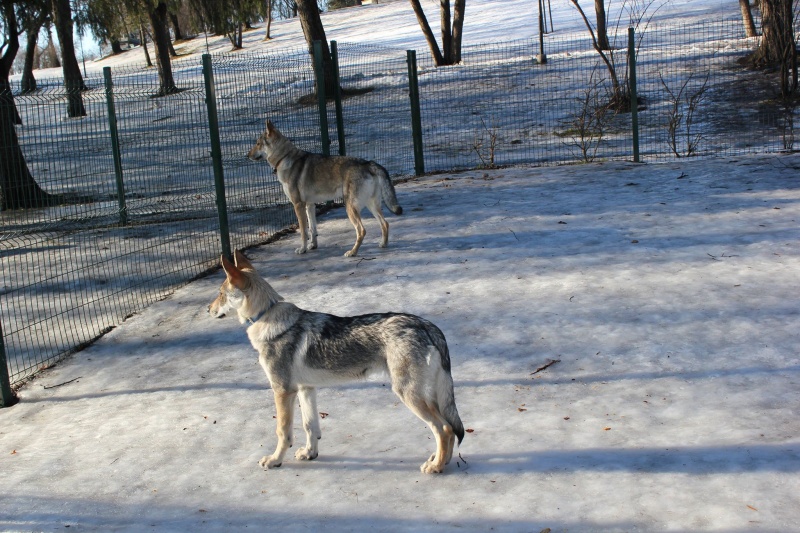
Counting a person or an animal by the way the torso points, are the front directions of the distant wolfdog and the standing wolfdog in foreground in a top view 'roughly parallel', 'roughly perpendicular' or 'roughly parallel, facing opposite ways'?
roughly parallel

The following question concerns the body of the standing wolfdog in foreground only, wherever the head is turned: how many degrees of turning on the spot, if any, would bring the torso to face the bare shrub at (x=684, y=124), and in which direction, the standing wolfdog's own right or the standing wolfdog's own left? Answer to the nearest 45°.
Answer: approximately 135° to the standing wolfdog's own right

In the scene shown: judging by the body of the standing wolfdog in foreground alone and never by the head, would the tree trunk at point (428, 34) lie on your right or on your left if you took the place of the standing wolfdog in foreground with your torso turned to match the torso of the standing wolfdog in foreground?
on your right

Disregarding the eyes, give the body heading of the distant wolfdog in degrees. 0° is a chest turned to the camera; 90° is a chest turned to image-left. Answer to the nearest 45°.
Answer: approximately 90°

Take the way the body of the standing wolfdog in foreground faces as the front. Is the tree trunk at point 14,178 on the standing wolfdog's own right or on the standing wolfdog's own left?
on the standing wolfdog's own right

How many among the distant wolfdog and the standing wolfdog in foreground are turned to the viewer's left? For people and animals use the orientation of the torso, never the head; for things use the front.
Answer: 2

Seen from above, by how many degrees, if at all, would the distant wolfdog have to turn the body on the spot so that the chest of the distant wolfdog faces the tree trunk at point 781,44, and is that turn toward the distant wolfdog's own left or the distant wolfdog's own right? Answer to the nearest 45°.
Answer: approximately 135° to the distant wolfdog's own right

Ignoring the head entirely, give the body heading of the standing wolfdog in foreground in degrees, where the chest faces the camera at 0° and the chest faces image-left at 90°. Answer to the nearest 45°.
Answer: approximately 90°

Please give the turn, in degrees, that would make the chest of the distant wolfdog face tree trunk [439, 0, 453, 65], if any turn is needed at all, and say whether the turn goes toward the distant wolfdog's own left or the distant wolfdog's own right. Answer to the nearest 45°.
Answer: approximately 90° to the distant wolfdog's own right

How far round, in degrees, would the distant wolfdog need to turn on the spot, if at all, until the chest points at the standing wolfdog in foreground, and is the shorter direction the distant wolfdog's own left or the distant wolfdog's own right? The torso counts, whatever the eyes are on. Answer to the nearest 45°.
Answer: approximately 90° to the distant wolfdog's own left

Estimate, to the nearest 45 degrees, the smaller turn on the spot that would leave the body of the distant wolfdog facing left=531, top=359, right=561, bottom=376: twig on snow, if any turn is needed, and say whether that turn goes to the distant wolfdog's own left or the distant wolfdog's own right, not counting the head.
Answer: approximately 90° to the distant wolfdog's own left

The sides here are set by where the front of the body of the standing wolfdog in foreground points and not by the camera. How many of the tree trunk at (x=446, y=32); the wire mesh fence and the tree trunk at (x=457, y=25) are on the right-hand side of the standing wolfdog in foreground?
3

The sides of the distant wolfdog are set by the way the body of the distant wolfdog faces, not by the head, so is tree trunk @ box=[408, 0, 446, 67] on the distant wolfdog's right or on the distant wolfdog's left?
on the distant wolfdog's right
